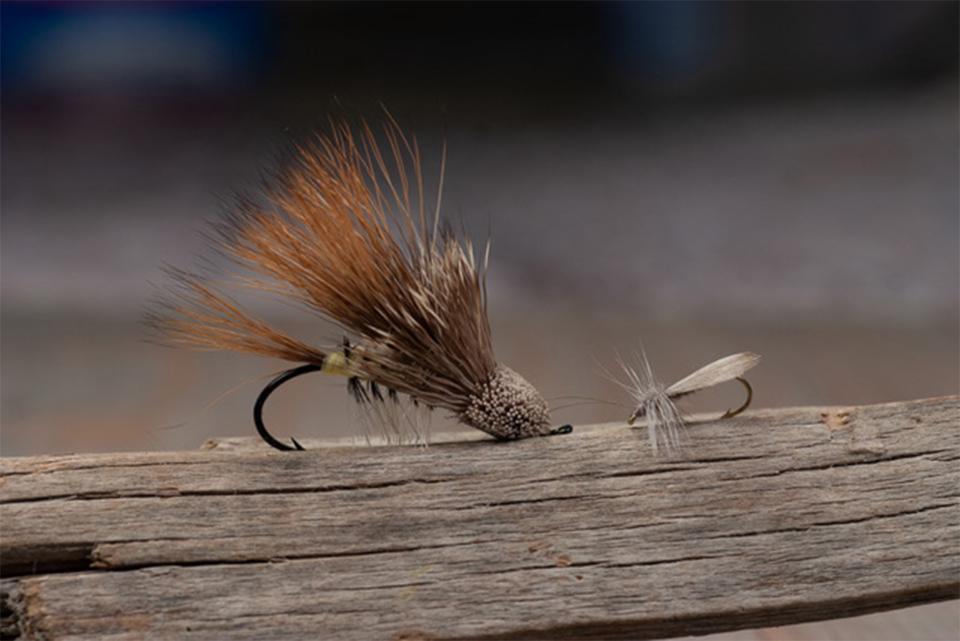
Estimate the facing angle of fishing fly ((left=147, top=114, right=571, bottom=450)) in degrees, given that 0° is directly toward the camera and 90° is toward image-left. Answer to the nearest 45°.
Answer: approximately 270°

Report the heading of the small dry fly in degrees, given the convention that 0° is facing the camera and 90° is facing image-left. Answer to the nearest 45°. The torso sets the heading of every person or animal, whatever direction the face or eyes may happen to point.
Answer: approximately 90°
